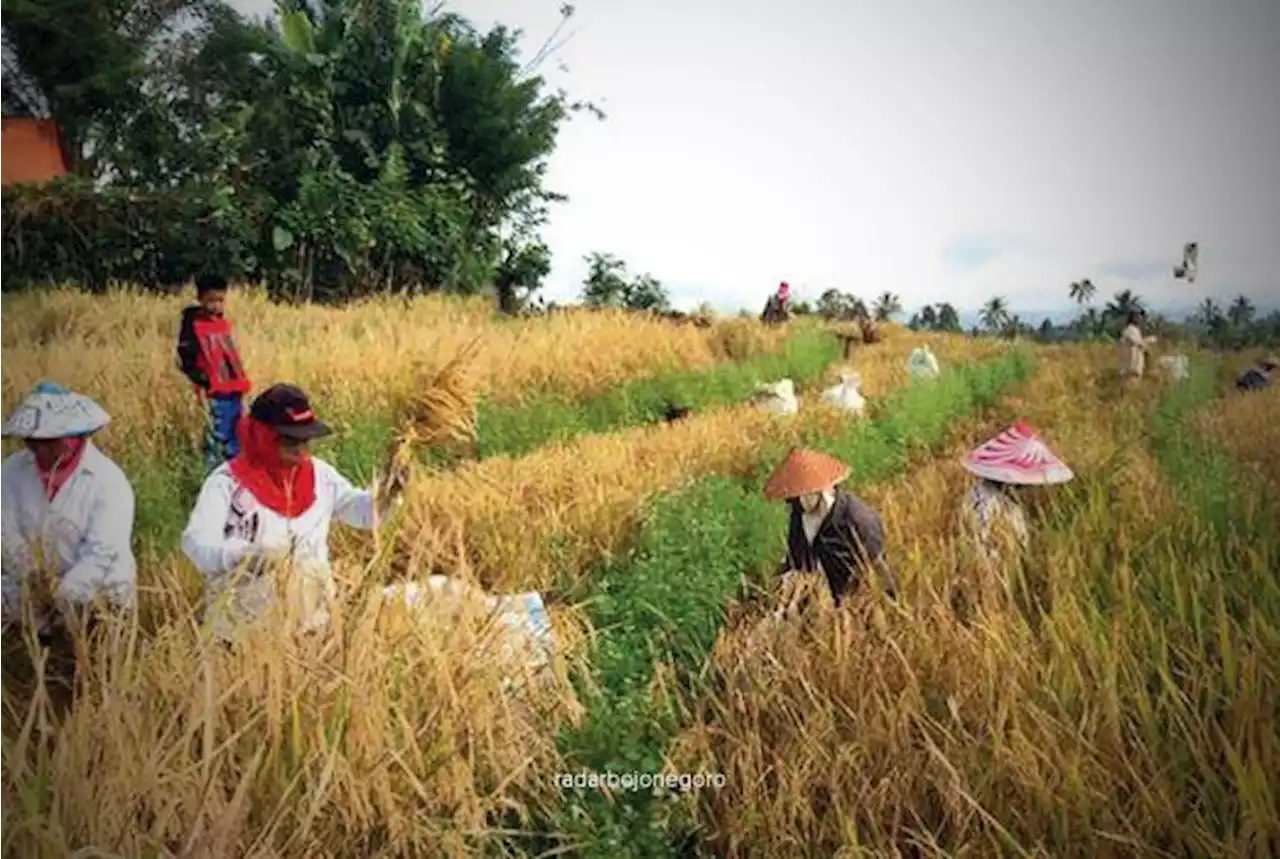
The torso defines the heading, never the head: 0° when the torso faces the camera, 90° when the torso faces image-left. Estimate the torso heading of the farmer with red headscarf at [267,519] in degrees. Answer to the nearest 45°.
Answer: approximately 315°

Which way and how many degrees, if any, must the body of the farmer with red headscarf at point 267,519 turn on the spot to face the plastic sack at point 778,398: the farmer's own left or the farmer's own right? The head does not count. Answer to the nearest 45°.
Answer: approximately 90° to the farmer's own left

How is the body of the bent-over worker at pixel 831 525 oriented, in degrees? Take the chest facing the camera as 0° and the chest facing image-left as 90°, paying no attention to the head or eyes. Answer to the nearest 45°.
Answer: approximately 45°

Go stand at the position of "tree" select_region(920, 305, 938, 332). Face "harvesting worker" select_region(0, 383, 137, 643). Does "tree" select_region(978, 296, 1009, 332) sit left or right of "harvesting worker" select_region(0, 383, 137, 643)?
left

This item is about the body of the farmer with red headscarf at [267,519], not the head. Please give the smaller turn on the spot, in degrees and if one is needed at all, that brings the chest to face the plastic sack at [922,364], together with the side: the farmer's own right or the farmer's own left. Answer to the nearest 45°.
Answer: approximately 90° to the farmer's own left
